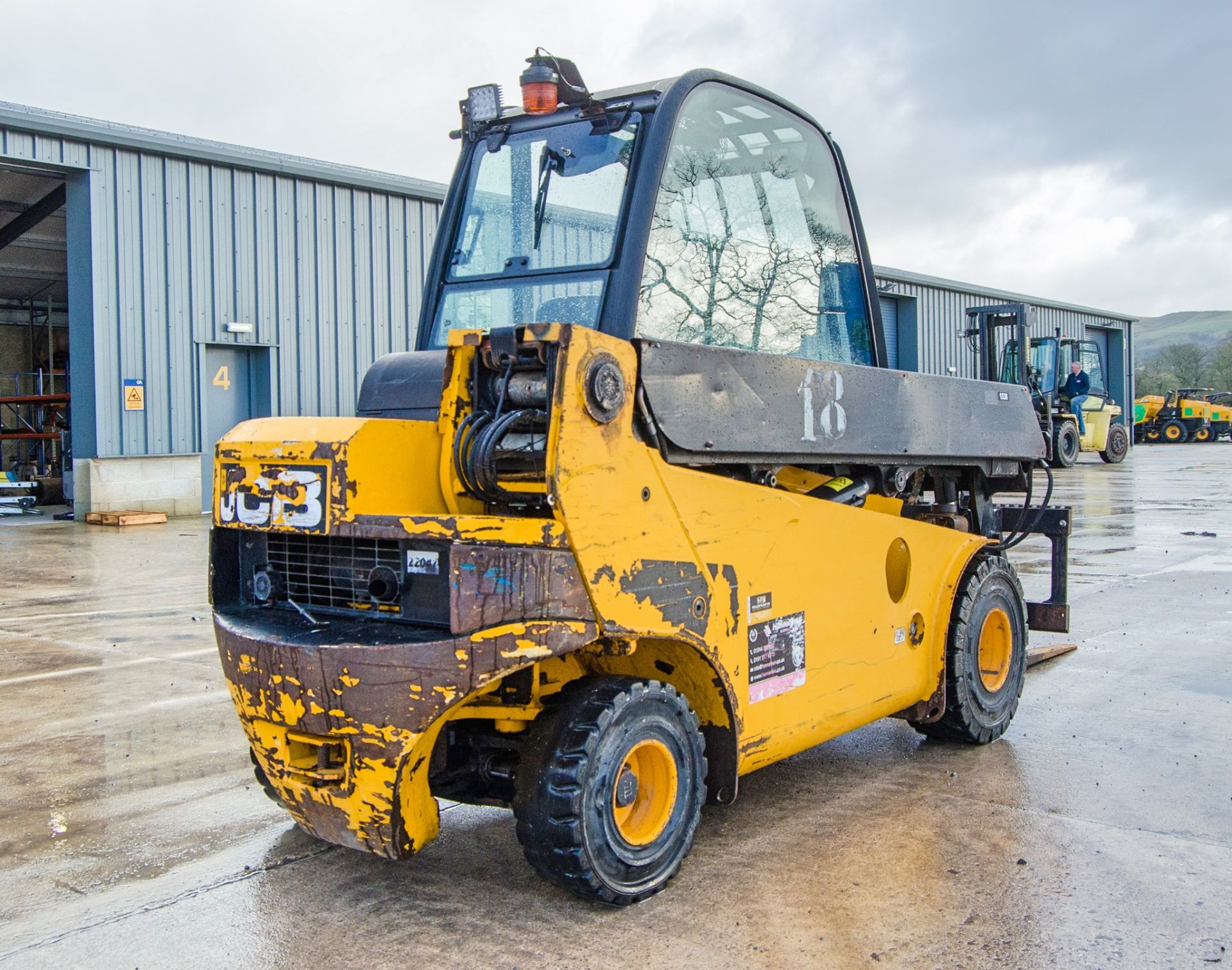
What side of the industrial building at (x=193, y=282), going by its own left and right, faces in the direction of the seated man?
left

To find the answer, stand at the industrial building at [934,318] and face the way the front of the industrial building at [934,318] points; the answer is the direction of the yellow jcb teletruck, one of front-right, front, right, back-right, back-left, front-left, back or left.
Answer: front-right

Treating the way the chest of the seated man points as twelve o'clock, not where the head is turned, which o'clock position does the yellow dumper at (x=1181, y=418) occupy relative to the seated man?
The yellow dumper is roughly at 5 o'clock from the seated man.

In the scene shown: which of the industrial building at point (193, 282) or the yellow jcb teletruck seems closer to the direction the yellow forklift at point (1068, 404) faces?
the industrial building

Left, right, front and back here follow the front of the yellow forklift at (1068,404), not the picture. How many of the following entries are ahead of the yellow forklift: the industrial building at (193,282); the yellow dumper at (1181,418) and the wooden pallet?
2

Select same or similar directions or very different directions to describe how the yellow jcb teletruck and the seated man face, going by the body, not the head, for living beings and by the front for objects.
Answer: very different directions

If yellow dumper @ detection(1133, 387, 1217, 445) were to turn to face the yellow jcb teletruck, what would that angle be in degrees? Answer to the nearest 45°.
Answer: approximately 90° to its left

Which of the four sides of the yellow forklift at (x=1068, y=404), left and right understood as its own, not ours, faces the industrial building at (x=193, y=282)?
front

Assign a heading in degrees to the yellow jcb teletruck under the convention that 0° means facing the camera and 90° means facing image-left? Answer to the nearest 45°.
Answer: approximately 225°

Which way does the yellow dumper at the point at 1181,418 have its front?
to the viewer's left
